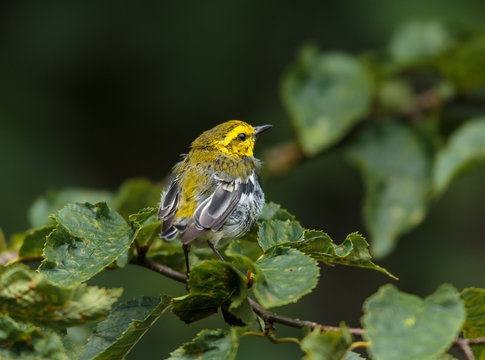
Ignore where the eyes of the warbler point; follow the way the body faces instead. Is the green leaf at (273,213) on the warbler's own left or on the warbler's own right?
on the warbler's own right

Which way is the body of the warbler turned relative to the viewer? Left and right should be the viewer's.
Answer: facing away from the viewer and to the right of the viewer

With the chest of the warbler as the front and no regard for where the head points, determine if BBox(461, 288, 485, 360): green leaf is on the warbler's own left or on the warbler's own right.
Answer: on the warbler's own right

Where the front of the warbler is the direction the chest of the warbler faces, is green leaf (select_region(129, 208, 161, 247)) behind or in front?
behind
